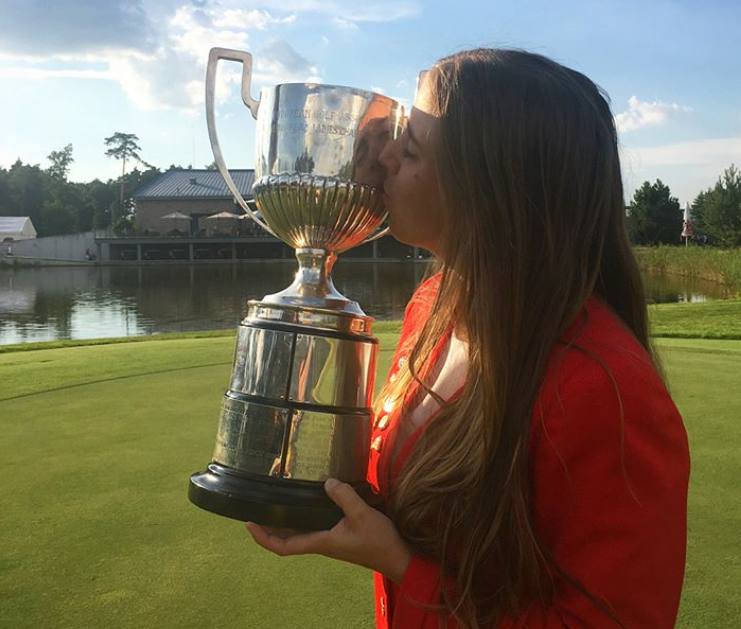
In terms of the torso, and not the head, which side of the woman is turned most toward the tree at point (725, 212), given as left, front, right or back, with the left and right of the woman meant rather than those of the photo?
right

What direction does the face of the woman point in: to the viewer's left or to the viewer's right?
to the viewer's left

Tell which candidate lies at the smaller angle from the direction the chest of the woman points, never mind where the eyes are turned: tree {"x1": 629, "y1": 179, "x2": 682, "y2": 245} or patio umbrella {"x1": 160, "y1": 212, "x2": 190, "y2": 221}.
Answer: the patio umbrella

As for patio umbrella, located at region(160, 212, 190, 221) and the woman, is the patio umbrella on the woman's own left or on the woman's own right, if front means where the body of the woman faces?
on the woman's own right

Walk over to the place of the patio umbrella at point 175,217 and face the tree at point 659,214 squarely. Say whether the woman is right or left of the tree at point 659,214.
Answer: right

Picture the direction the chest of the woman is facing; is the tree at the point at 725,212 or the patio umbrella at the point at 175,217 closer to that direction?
the patio umbrella

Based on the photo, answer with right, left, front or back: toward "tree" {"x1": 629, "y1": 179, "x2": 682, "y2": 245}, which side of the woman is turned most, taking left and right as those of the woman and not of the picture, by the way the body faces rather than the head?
right

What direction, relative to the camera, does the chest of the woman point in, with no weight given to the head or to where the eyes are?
to the viewer's left
